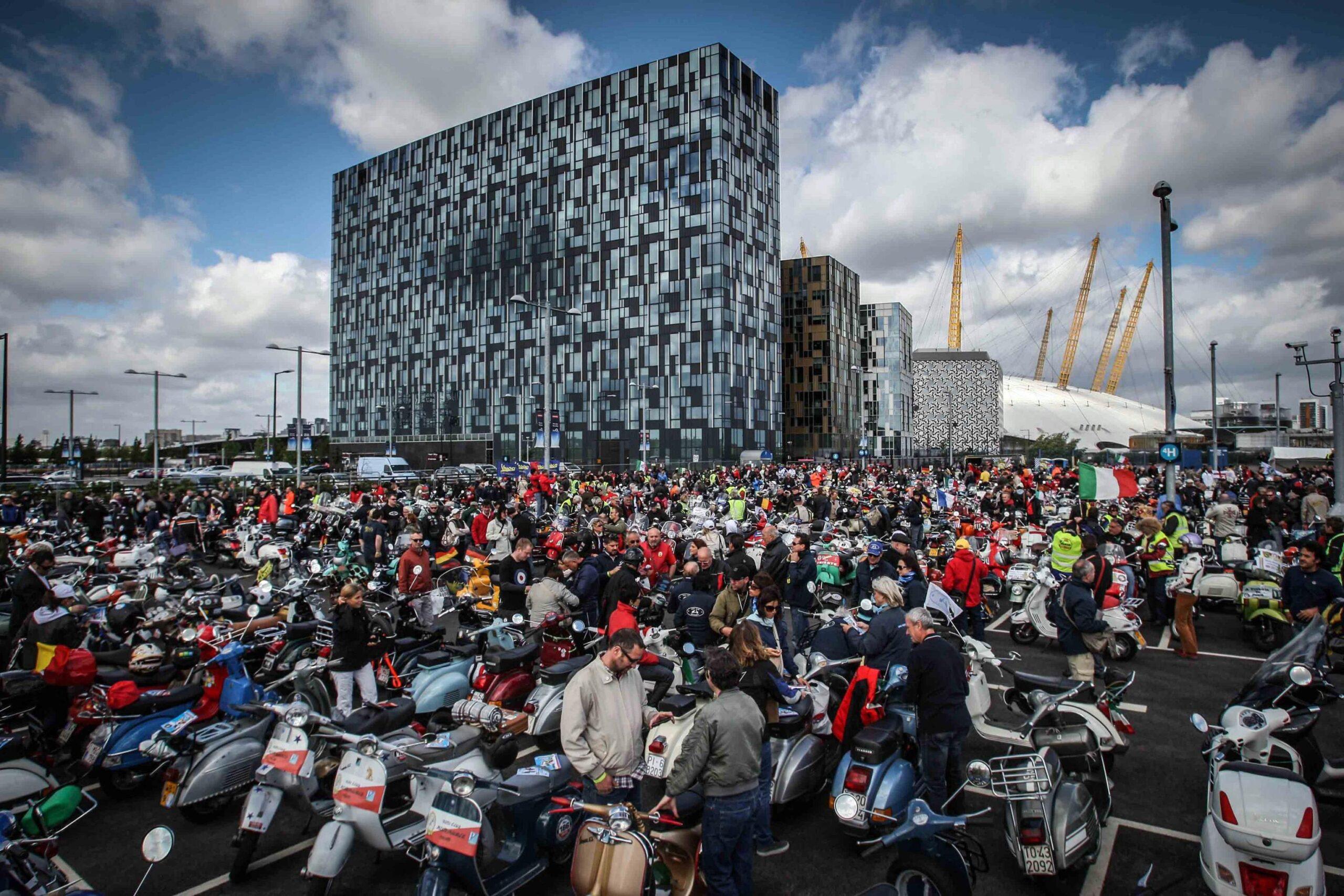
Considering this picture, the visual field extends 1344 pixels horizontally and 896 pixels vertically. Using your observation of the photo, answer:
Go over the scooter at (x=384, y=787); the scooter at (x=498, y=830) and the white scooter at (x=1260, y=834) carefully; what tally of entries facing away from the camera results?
1

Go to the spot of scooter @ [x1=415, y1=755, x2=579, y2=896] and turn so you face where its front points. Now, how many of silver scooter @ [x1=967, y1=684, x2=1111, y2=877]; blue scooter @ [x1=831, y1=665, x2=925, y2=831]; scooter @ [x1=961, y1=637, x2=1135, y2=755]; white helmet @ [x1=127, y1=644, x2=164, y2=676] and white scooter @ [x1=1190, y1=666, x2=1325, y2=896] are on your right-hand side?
1

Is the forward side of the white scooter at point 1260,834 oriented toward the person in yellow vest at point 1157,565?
yes

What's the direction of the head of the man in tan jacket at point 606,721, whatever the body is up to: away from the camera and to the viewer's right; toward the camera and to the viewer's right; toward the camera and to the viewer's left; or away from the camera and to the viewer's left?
toward the camera and to the viewer's right

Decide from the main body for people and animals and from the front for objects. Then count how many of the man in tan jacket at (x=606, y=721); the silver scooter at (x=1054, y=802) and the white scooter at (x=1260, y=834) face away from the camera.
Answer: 2

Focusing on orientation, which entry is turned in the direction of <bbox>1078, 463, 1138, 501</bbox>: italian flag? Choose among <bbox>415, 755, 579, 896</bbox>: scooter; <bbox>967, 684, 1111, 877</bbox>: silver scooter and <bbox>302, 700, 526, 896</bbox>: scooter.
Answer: the silver scooter

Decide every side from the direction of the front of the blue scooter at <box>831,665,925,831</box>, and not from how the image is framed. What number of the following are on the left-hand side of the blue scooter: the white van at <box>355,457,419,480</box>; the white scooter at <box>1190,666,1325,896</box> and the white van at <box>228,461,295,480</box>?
2

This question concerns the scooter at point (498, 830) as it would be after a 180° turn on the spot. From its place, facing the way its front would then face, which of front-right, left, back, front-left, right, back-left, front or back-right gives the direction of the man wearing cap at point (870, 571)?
front

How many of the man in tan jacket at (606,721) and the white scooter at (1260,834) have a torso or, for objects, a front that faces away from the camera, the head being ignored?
1

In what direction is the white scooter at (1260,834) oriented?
away from the camera

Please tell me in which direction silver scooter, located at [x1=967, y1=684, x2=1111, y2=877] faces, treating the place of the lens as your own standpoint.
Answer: facing away from the viewer

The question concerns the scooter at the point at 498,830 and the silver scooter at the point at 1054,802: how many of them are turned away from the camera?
1

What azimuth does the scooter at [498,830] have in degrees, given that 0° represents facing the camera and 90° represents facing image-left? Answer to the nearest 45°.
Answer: approximately 45°

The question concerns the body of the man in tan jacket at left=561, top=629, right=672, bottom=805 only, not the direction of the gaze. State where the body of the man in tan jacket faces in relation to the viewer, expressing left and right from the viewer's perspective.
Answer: facing the viewer and to the right of the viewer

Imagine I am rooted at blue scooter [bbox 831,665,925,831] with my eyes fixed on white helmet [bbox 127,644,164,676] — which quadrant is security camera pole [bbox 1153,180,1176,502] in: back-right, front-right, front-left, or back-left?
back-right

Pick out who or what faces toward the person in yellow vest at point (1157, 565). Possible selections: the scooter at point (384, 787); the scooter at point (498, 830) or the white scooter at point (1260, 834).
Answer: the white scooter

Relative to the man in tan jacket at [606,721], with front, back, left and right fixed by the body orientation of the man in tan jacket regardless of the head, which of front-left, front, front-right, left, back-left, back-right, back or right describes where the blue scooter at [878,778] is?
front-left
